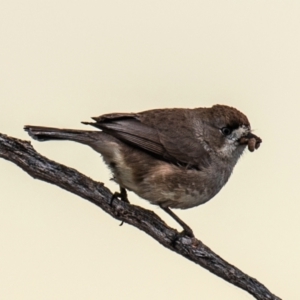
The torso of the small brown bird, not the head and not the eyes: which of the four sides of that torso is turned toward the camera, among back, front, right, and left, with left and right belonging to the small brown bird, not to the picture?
right
